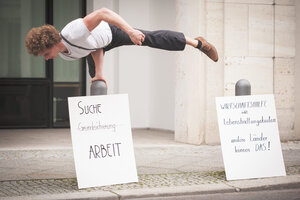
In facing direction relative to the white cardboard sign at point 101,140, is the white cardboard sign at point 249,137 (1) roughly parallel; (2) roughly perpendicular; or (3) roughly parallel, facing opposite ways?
roughly parallel

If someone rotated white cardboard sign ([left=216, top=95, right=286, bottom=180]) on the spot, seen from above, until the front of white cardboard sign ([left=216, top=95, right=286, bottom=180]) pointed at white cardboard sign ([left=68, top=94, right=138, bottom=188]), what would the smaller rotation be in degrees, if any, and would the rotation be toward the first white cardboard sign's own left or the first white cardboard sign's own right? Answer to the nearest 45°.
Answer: approximately 45° to the first white cardboard sign's own right

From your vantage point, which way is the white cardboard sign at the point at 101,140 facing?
toward the camera

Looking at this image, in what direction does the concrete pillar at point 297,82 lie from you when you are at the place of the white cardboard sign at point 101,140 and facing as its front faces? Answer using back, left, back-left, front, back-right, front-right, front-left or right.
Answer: back-left

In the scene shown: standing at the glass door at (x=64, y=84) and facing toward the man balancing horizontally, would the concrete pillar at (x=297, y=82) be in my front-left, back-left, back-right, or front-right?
front-left

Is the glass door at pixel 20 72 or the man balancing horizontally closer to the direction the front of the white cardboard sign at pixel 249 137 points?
the man balancing horizontally

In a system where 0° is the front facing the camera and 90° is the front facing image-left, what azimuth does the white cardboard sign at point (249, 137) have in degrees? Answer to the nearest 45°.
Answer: approximately 0°

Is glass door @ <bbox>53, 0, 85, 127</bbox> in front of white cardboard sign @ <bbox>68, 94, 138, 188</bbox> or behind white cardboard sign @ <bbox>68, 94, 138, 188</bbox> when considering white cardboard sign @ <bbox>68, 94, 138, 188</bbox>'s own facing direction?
behind

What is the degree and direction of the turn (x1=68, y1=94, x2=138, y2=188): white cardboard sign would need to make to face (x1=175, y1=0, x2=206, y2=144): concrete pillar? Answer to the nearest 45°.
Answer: approximately 135° to its left

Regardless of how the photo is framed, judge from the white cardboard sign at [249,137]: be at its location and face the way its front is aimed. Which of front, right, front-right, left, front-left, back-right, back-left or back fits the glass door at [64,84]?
back-right

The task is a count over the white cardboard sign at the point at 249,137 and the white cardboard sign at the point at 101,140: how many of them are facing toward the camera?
2

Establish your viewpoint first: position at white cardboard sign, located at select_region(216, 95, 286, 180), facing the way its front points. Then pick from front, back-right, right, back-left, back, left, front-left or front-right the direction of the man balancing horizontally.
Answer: front-right

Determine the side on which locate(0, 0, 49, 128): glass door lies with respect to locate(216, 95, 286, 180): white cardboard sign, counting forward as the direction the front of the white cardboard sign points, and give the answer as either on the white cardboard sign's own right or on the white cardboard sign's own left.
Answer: on the white cardboard sign's own right

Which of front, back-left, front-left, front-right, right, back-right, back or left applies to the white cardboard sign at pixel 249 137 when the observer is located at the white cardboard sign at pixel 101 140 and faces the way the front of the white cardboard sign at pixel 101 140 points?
left
